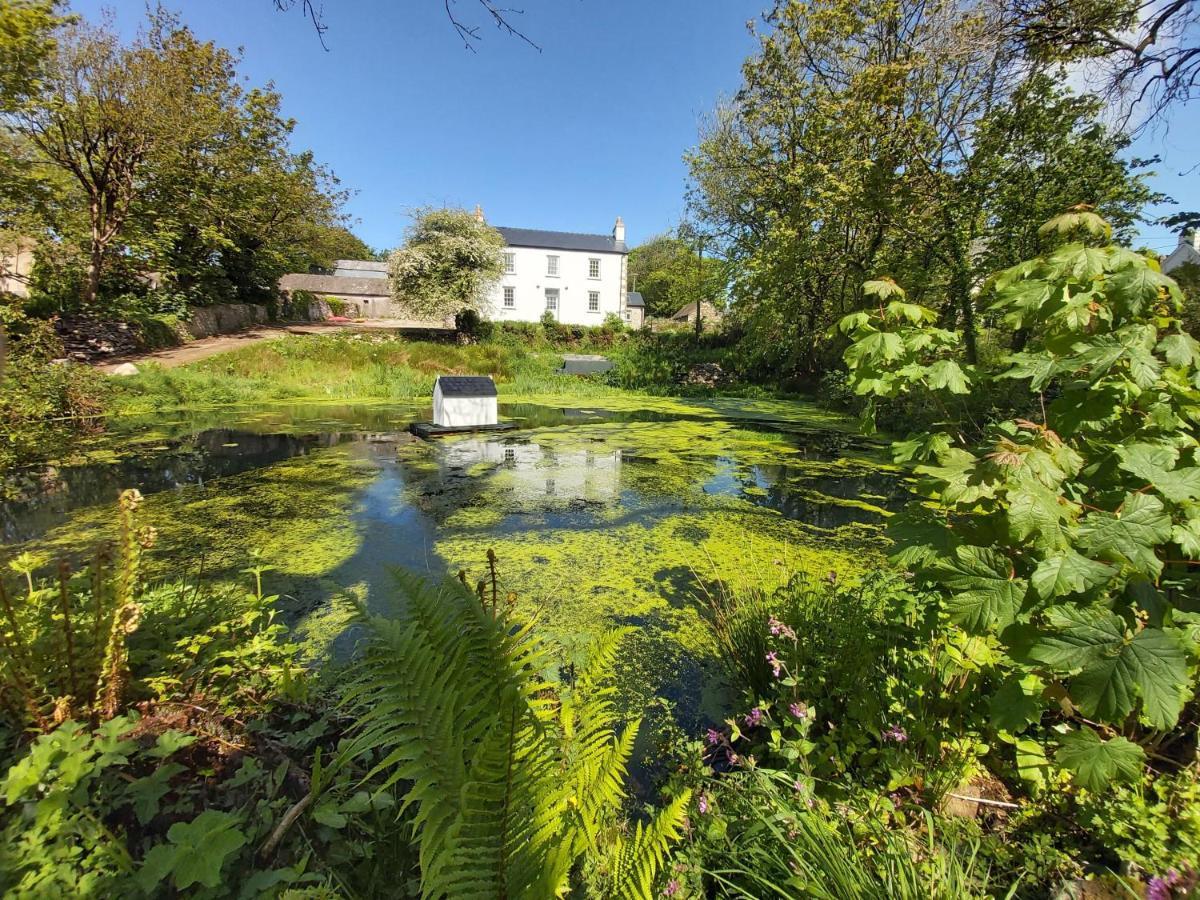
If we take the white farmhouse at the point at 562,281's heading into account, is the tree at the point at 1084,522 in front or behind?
in front

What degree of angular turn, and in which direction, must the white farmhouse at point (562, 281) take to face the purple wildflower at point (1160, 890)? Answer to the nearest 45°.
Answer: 0° — it already faces it

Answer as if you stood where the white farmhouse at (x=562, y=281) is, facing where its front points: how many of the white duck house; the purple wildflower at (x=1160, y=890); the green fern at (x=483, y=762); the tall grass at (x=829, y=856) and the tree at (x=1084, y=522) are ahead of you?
5

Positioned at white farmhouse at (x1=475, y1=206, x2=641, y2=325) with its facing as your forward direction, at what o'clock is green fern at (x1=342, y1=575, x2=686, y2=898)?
The green fern is roughly at 12 o'clock from the white farmhouse.

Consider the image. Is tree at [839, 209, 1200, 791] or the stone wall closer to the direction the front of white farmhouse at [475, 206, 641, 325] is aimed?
the tree

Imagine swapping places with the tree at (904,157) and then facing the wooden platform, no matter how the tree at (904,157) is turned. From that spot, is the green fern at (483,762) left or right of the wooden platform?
left

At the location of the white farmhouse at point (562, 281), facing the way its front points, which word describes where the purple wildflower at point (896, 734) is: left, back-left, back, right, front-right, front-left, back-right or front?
front

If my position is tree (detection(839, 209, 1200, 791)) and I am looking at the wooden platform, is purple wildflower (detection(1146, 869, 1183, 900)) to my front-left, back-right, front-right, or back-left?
back-left

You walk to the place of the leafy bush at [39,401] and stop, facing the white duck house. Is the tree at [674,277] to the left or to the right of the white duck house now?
left

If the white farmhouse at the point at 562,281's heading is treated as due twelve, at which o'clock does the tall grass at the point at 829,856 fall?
The tall grass is roughly at 12 o'clock from the white farmhouse.

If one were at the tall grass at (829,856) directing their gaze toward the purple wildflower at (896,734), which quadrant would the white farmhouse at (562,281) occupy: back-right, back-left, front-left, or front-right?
front-left

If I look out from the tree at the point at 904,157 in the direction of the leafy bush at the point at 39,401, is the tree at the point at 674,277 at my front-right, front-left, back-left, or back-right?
back-right

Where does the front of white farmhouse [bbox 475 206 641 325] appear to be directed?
toward the camera

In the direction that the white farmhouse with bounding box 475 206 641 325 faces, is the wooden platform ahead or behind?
ahead
